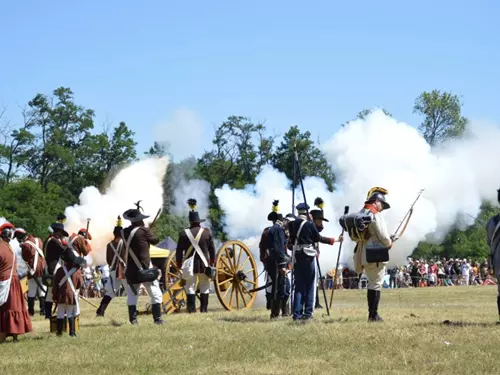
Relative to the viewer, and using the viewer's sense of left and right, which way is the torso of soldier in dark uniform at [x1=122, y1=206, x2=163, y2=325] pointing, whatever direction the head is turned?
facing away from the viewer and to the right of the viewer

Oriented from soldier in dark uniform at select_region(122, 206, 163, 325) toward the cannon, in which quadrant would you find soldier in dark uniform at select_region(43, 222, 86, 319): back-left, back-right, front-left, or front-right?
back-left

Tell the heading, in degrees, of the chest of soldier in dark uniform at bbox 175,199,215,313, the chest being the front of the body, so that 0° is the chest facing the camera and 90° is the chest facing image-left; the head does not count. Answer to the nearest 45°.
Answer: approximately 180°

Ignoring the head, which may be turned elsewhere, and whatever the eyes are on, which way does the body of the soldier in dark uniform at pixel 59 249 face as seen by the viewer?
to the viewer's right

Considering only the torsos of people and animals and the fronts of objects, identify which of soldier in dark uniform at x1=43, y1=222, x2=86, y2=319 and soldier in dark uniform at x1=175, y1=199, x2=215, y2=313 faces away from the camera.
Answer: soldier in dark uniform at x1=175, y1=199, x2=215, y2=313

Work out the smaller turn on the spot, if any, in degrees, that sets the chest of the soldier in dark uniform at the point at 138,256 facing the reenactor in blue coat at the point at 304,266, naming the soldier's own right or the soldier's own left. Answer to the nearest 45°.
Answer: approximately 45° to the soldier's own right
